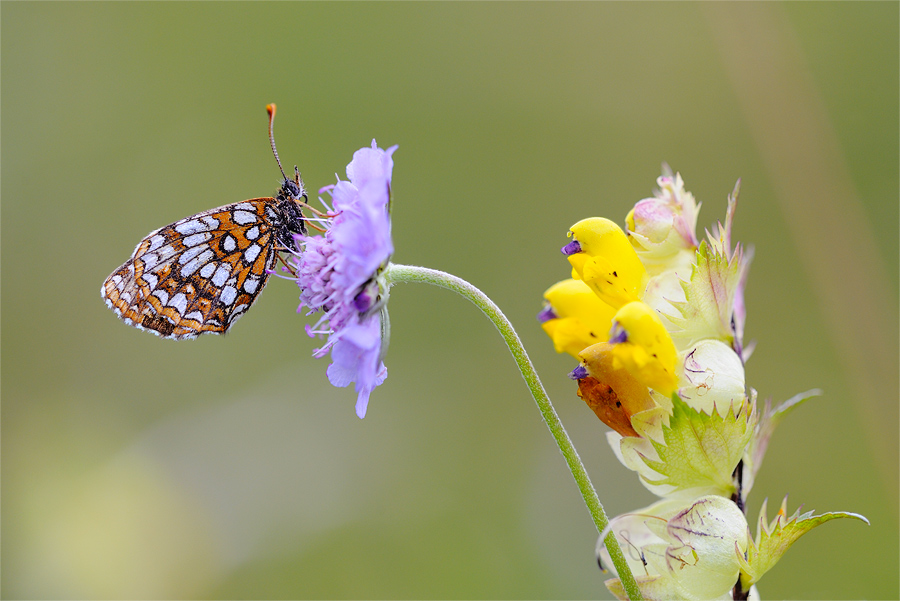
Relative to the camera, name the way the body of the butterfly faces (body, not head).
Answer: to the viewer's right
